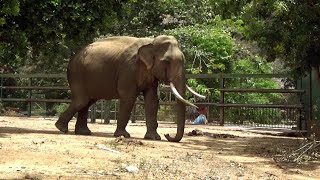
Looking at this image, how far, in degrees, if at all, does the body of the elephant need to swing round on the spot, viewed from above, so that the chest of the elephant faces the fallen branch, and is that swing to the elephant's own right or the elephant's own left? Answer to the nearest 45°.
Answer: approximately 45° to the elephant's own right

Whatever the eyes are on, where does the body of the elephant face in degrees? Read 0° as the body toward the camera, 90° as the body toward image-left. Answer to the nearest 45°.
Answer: approximately 270°
